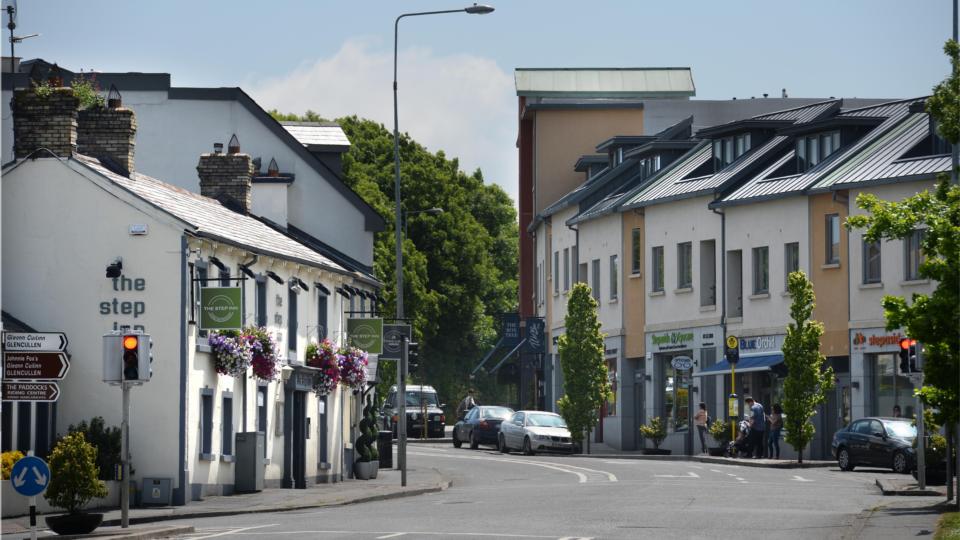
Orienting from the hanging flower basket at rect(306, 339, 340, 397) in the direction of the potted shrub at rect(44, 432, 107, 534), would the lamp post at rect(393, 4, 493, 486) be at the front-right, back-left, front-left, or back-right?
back-left

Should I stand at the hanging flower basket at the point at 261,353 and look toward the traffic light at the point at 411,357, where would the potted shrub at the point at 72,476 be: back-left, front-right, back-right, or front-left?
back-right

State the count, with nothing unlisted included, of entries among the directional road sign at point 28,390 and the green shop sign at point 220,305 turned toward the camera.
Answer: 2

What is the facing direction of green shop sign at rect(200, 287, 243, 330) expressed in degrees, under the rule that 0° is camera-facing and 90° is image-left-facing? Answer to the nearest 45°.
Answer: approximately 0°

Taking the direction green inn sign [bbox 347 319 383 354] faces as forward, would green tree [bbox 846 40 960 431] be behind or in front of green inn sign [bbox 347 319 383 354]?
in front

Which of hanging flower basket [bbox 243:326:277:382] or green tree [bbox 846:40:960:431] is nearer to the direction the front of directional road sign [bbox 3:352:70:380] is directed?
the green tree

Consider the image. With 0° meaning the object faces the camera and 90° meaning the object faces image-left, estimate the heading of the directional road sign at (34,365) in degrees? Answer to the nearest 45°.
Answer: approximately 0°
